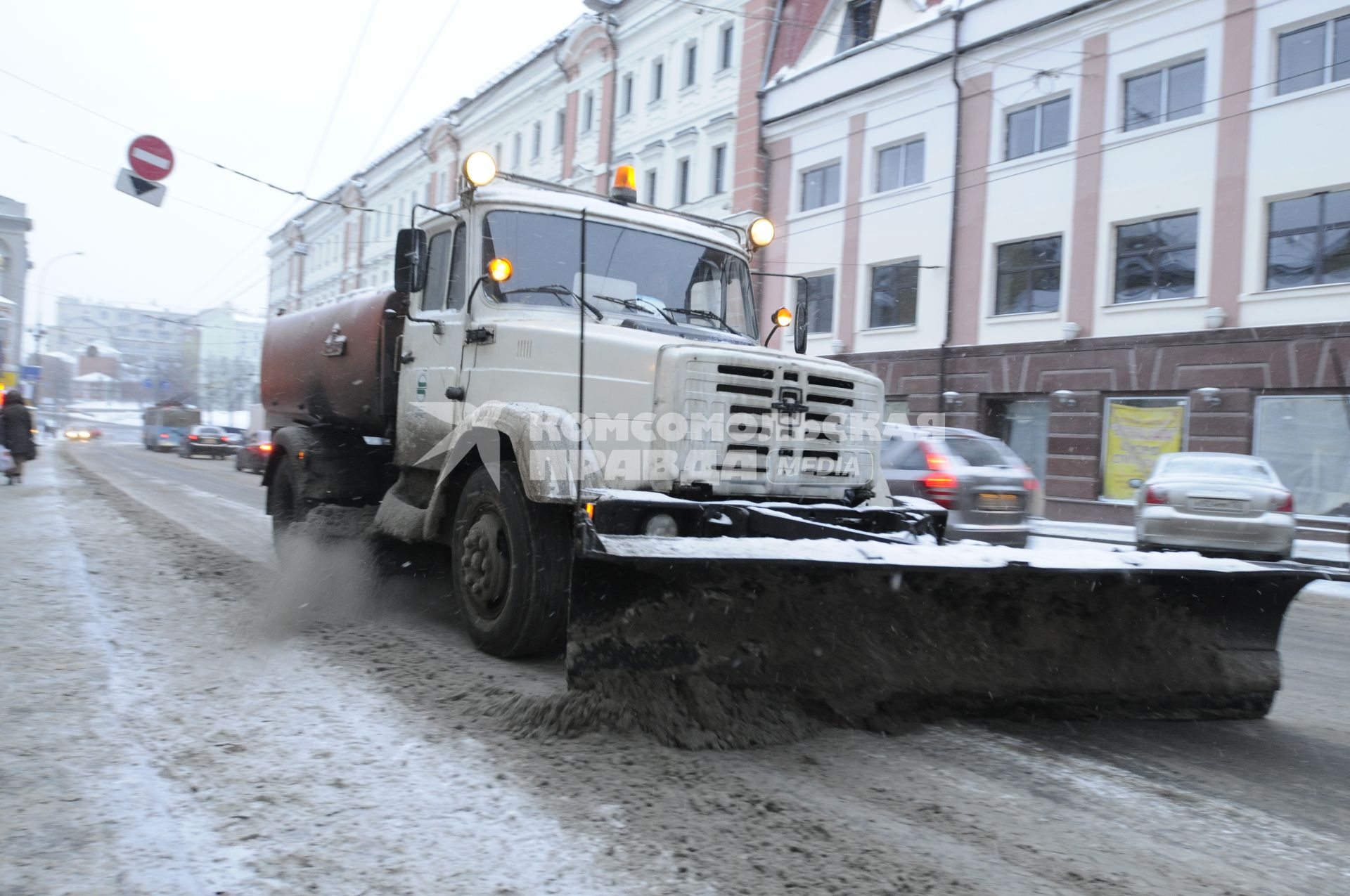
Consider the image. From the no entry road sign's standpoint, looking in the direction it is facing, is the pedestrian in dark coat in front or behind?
behind

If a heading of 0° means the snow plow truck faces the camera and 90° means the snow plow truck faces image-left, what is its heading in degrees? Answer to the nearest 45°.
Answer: approximately 315°

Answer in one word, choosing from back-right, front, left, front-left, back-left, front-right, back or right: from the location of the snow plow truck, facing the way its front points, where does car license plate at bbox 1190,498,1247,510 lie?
left

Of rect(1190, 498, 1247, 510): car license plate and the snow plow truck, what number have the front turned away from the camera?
0

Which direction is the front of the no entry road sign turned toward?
toward the camera

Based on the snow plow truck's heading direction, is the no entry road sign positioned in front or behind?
behind

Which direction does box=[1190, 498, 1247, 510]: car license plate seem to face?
toward the camera

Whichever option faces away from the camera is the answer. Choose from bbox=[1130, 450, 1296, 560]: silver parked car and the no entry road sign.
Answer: the silver parked car

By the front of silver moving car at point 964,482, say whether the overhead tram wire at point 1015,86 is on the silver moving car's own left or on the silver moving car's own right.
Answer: on the silver moving car's own right

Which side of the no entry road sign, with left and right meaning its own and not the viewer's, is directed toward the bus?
back

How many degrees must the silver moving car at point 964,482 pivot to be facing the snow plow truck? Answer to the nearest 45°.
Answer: approximately 135° to its left

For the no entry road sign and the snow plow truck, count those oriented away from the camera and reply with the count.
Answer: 0

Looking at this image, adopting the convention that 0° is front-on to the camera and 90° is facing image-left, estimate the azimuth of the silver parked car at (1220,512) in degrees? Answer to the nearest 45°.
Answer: approximately 180°

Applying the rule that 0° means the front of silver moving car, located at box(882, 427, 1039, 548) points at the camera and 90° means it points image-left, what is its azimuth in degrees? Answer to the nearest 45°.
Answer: approximately 135°

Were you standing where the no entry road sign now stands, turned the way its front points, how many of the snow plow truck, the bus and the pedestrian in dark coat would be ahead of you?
1

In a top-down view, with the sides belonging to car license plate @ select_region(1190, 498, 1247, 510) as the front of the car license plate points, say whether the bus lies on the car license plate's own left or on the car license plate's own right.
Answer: on the car license plate's own right

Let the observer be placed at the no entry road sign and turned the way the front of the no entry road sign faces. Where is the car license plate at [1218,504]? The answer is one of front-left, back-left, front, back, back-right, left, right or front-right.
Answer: front-left
